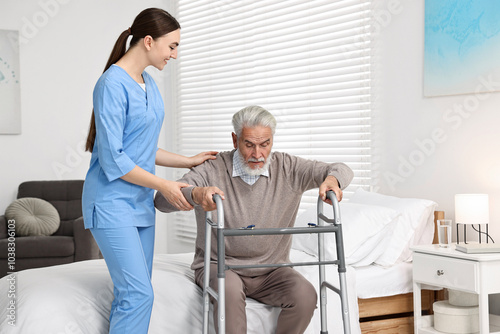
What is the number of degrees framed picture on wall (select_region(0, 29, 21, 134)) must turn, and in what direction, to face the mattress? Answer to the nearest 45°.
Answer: approximately 45° to its left

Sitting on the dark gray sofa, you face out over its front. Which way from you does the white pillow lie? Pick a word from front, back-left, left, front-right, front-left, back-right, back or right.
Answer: front-left

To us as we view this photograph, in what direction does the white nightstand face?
facing the viewer and to the left of the viewer

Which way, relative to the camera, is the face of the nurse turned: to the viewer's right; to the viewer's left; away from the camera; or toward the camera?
to the viewer's right

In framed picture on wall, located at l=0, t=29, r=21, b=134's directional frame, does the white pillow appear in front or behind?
in front

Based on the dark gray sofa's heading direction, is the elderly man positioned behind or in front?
in front

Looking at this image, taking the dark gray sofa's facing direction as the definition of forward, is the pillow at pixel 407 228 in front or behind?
in front
